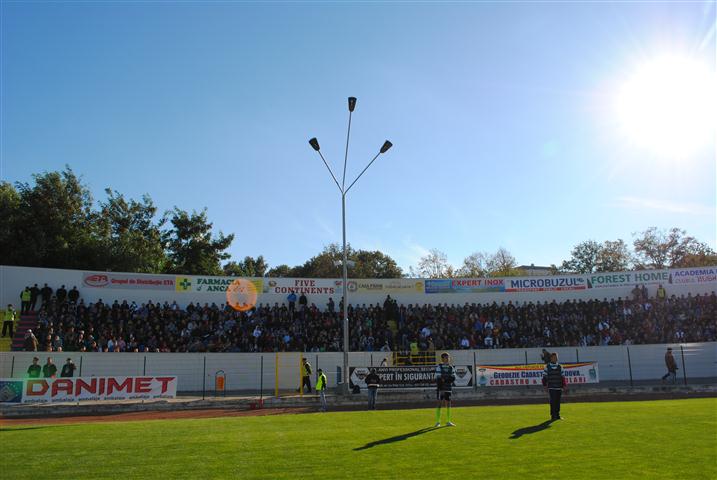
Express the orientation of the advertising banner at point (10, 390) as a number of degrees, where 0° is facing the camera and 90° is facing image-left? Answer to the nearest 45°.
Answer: approximately 0°

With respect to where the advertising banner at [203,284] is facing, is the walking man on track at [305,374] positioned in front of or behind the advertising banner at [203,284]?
in front

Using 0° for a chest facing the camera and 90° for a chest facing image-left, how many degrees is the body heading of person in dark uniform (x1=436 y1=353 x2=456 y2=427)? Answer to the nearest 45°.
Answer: approximately 0°

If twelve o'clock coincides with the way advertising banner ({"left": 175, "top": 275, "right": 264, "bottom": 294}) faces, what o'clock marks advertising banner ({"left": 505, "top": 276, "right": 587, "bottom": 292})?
advertising banner ({"left": 505, "top": 276, "right": 587, "bottom": 292}) is roughly at 9 o'clock from advertising banner ({"left": 175, "top": 275, "right": 264, "bottom": 294}).

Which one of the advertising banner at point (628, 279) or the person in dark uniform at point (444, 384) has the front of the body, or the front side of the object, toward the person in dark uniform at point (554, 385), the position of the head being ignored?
the advertising banner

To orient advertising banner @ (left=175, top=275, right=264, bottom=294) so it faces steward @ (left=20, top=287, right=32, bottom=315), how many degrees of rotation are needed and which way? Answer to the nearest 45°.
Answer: approximately 90° to its right

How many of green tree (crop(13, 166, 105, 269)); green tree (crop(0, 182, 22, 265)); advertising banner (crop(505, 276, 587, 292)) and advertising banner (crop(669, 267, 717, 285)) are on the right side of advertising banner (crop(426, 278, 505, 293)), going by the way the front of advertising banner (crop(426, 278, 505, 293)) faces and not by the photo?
2

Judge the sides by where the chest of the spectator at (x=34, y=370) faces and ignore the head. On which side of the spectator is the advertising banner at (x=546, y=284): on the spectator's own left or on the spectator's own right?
on the spectator's own left

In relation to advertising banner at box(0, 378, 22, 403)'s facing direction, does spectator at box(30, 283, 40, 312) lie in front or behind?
behind

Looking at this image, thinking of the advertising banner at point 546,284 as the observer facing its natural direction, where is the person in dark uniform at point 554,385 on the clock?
The person in dark uniform is roughly at 12 o'clock from the advertising banner.
